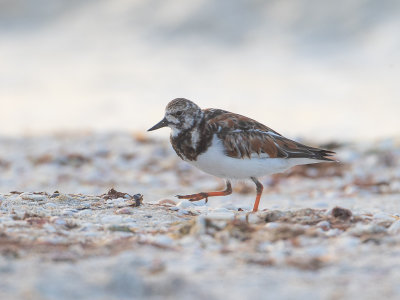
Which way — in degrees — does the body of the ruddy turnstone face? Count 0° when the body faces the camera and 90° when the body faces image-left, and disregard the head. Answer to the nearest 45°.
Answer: approximately 90°

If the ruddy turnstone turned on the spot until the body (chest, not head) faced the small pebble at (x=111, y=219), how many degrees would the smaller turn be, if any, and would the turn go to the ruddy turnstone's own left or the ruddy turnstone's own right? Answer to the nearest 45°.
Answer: approximately 45° to the ruddy turnstone's own left

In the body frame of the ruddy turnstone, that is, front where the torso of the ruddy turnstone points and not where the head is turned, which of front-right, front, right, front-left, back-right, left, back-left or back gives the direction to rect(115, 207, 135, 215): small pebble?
front-left

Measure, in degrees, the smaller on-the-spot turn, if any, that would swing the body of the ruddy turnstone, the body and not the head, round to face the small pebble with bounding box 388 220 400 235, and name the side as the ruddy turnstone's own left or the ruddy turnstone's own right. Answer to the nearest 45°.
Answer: approximately 135° to the ruddy turnstone's own left
